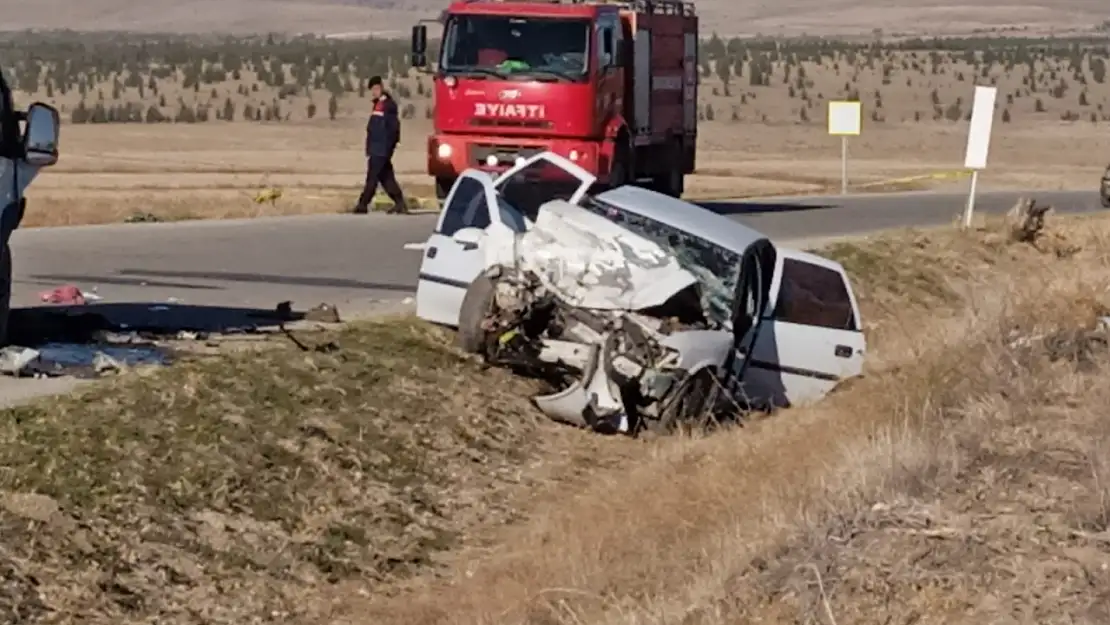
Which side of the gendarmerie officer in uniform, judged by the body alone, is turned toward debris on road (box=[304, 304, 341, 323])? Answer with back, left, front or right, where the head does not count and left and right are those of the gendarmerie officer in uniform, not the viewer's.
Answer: left

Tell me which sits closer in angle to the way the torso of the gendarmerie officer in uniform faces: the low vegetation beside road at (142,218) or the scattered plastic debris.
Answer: the low vegetation beside road

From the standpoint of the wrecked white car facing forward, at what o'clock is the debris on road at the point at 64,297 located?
The debris on road is roughly at 2 o'clock from the wrecked white car.

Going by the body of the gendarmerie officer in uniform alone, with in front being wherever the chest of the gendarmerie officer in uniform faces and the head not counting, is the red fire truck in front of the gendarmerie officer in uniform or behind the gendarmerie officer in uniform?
behind

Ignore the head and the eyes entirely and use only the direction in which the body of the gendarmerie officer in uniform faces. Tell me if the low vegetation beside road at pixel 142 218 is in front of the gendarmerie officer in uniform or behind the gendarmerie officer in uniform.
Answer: in front

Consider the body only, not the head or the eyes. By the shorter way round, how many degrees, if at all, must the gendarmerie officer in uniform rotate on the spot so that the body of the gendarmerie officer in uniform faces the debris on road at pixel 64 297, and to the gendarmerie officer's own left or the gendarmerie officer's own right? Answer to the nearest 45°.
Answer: approximately 90° to the gendarmerie officer's own left

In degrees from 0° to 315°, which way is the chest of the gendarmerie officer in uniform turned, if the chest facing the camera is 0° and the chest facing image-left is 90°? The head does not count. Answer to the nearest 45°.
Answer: approximately 90°

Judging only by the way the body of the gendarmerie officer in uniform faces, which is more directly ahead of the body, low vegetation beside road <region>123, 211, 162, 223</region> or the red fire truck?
the low vegetation beside road

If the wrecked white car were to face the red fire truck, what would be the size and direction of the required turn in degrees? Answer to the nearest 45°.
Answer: approximately 135° to its right
